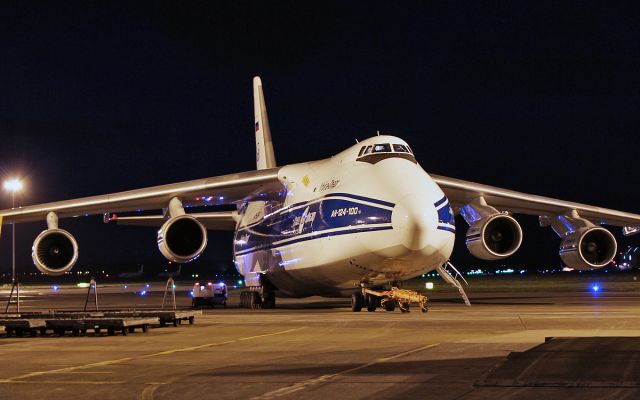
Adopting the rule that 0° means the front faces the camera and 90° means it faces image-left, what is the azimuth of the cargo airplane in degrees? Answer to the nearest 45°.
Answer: approximately 315°
